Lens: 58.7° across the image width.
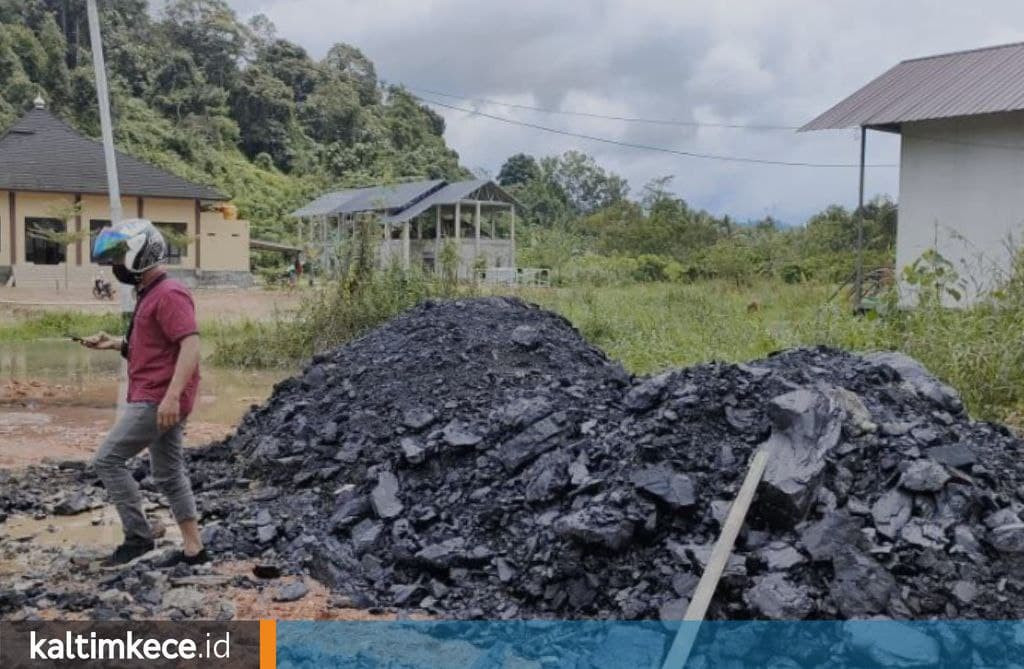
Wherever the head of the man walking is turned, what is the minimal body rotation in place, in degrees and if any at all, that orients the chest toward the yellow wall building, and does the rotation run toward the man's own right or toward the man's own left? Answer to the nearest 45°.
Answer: approximately 90° to the man's own right

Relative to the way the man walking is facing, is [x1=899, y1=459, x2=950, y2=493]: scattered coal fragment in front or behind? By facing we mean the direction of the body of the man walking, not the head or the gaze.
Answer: behind

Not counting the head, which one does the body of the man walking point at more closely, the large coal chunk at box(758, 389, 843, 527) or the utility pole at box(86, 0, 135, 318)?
the utility pole

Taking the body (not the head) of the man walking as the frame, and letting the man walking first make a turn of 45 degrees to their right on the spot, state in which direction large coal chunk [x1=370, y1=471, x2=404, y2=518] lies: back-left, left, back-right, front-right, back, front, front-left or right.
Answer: back-right

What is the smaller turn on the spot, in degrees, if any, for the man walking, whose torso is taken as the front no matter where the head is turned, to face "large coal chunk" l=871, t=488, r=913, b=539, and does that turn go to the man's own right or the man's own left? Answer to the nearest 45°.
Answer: approximately 135° to the man's own left

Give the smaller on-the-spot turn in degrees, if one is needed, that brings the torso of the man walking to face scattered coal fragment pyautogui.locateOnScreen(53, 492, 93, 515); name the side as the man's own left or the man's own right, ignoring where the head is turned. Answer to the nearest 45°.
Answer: approximately 90° to the man's own right

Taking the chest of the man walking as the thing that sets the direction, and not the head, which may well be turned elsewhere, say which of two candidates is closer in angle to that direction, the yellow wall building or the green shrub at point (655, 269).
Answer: the yellow wall building

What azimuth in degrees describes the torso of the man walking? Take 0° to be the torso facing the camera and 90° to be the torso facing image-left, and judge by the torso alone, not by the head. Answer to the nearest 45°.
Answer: approximately 90°

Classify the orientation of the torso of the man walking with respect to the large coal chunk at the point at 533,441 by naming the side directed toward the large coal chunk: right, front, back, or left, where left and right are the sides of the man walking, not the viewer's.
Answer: back

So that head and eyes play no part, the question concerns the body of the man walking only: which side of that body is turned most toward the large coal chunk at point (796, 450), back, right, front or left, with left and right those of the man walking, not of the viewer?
back

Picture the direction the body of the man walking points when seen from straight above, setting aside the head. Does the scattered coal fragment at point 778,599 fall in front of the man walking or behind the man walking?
behind

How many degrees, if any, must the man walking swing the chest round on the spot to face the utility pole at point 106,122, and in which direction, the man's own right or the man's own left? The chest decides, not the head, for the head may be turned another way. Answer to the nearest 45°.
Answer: approximately 90° to the man's own right

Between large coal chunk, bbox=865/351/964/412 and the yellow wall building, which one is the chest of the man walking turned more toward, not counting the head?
the yellow wall building

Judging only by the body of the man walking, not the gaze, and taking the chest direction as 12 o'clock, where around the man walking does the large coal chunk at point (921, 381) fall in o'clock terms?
The large coal chunk is roughly at 6 o'clock from the man walking.

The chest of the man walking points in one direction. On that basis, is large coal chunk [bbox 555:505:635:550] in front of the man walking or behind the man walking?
behind
